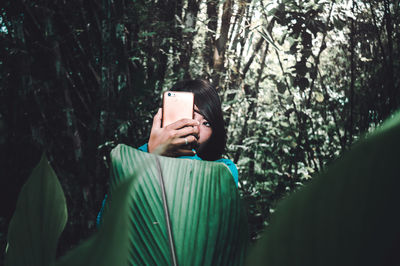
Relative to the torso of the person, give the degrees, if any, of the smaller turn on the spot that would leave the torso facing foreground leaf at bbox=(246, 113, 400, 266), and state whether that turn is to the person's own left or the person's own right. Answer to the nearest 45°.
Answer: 0° — they already face it

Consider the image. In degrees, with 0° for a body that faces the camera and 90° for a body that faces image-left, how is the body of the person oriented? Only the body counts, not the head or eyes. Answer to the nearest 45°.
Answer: approximately 0°

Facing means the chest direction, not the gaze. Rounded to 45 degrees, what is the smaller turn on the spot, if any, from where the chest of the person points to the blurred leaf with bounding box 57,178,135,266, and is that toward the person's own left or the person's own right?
0° — they already face it
